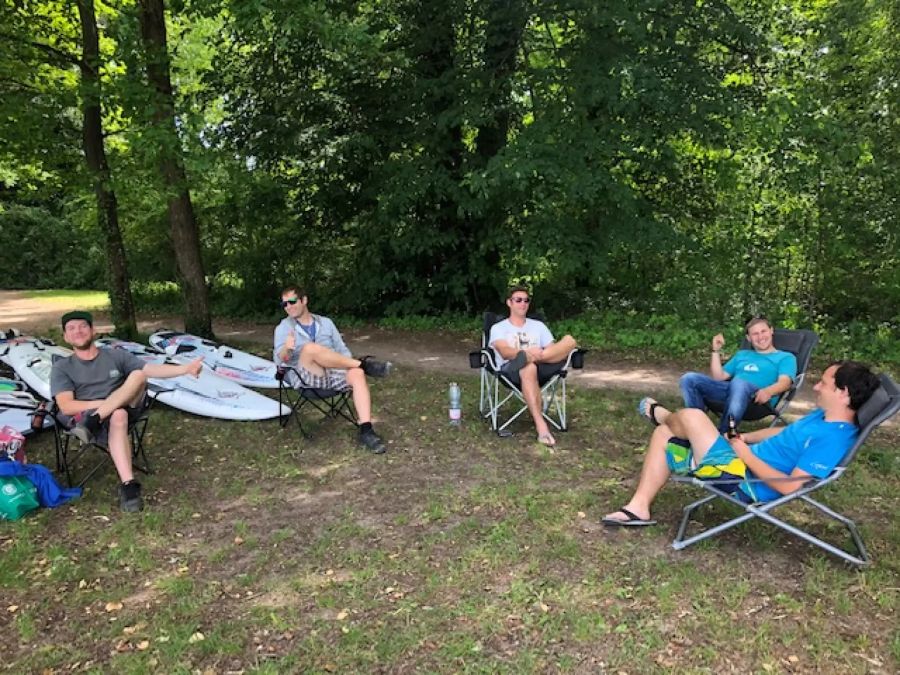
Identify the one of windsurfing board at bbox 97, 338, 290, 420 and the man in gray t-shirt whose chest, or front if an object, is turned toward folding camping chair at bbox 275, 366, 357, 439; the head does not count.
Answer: the windsurfing board

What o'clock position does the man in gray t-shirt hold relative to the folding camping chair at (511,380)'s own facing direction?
The man in gray t-shirt is roughly at 2 o'clock from the folding camping chair.

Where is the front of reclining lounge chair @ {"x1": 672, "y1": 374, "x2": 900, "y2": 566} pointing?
to the viewer's left

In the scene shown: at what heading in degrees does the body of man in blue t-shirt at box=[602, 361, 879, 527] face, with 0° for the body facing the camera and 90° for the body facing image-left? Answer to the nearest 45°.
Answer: approximately 90°

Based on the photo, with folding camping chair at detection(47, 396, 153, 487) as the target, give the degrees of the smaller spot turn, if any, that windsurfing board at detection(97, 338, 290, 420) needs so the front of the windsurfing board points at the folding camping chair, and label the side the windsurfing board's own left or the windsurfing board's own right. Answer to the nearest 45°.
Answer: approximately 90° to the windsurfing board's own right

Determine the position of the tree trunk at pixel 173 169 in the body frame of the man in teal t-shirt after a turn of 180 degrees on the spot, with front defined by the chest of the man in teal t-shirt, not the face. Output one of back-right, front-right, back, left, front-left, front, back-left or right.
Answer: back-left

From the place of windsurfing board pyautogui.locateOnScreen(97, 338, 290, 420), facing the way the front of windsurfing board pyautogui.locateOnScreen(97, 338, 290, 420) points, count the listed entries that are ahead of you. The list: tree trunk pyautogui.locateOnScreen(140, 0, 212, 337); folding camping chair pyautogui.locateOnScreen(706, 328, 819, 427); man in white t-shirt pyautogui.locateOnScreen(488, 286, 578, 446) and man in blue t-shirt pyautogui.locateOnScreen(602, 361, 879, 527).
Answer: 3

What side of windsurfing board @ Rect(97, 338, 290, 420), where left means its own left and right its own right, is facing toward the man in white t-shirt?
front

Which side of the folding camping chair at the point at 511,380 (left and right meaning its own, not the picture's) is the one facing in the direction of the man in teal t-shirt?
left

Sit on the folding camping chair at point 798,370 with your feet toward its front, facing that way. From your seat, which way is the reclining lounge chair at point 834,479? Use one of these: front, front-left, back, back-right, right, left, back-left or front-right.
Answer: front-left

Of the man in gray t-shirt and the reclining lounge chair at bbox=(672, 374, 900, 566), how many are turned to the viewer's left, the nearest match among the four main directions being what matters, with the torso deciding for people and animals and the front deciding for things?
1

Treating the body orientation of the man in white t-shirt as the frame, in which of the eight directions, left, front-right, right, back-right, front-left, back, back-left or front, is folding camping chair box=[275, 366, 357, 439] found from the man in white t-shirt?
right

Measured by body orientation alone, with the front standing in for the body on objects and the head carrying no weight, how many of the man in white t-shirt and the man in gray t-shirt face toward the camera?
2

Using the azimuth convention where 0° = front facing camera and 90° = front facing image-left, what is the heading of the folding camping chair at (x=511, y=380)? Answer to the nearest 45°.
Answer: approximately 0°
